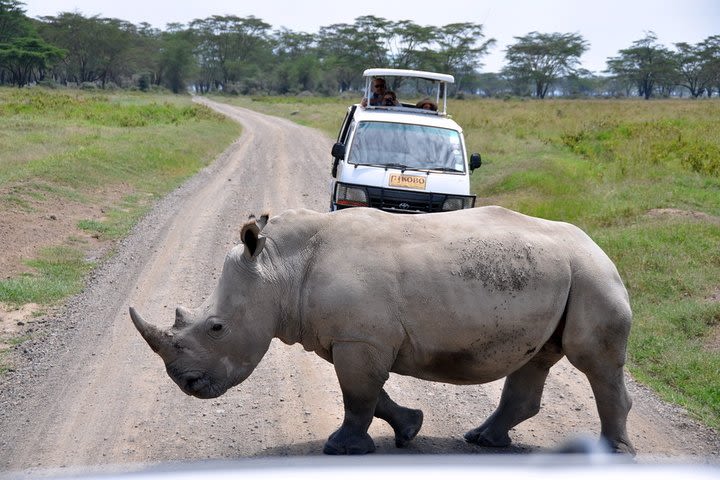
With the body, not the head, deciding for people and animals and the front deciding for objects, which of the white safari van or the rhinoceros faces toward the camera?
the white safari van

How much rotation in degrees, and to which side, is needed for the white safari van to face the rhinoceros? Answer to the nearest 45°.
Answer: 0° — it already faces it

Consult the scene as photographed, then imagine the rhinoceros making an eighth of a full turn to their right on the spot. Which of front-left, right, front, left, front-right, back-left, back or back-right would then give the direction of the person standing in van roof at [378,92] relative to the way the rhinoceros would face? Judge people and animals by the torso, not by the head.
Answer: front-right

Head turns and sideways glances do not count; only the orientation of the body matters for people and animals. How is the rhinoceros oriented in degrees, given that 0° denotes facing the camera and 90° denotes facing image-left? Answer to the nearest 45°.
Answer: approximately 90°

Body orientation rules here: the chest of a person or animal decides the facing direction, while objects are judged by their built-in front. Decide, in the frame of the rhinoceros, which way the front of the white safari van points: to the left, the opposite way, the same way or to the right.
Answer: to the left

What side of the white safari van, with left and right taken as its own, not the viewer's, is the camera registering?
front

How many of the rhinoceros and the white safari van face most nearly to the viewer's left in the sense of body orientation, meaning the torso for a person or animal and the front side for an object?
1

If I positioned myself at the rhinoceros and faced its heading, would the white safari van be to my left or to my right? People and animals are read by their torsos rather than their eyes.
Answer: on my right
